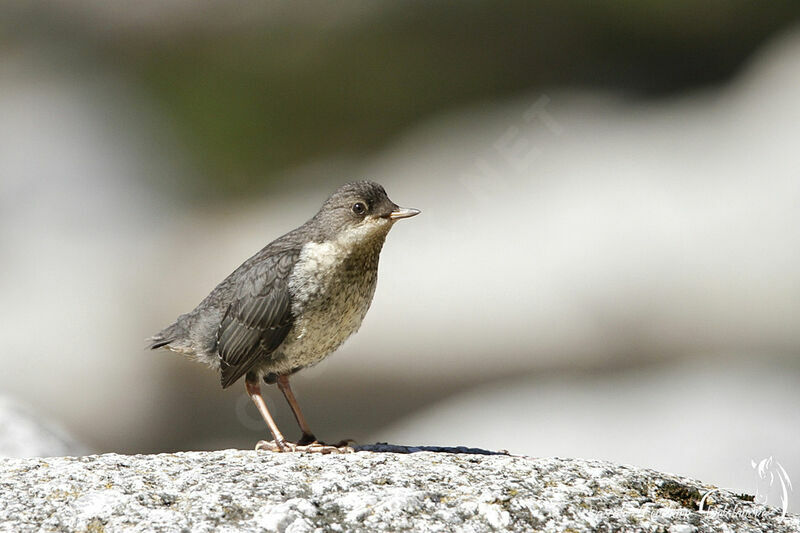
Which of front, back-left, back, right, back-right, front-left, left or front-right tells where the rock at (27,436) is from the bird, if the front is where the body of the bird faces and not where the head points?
back-left

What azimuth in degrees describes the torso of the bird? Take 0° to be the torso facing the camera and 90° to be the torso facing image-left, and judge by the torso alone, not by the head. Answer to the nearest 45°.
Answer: approximately 270°
